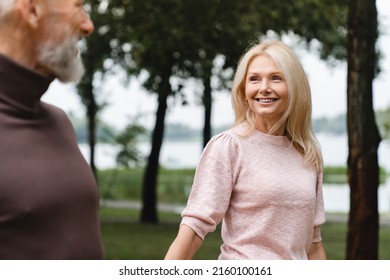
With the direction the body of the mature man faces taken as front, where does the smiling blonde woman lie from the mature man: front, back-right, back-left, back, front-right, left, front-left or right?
front-left

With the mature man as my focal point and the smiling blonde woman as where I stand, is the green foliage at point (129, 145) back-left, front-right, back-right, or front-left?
back-right

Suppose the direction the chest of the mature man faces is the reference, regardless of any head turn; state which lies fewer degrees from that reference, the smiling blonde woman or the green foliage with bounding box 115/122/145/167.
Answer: the smiling blonde woman

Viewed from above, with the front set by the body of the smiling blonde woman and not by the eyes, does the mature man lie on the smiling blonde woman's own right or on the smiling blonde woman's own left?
on the smiling blonde woman's own right

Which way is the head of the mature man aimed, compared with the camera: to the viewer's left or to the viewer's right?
to the viewer's right

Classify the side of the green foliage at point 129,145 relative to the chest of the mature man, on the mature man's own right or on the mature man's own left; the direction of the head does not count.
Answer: on the mature man's own left

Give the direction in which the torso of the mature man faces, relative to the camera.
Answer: to the viewer's right
